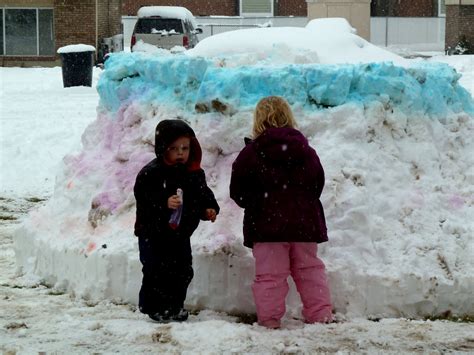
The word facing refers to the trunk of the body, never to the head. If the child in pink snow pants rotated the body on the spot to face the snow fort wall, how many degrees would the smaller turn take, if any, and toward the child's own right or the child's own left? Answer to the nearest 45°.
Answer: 0° — they already face it

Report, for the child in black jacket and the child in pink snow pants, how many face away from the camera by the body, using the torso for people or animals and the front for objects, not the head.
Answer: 1

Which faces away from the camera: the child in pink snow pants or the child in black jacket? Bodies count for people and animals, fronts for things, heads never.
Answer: the child in pink snow pants

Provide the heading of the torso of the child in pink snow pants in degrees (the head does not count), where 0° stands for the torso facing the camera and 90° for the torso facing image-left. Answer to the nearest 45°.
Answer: approximately 180°

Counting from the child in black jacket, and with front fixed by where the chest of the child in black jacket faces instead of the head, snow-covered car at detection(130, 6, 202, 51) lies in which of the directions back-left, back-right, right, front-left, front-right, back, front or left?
back-left

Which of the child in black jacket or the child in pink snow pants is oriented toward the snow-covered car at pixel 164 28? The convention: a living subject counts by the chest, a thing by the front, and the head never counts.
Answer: the child in pink snow pants

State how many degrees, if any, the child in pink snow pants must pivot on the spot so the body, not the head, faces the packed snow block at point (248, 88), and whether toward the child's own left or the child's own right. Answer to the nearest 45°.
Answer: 0° — they already face it

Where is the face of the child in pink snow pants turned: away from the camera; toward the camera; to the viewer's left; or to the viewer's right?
away from the camera
